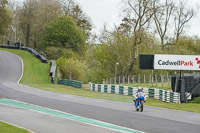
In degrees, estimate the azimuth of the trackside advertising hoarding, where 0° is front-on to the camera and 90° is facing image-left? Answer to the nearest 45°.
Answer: approximately 0°

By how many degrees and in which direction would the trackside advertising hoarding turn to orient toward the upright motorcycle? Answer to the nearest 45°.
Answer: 0° — it already faces it
